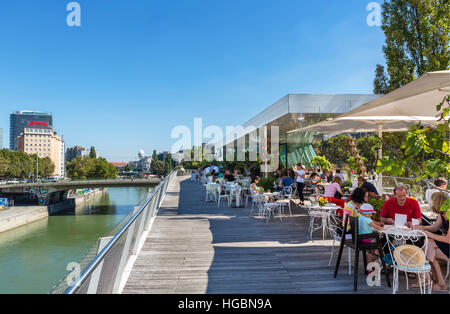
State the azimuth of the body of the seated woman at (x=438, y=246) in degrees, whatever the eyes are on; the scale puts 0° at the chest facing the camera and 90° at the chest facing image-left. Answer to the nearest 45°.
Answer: approximately 90°

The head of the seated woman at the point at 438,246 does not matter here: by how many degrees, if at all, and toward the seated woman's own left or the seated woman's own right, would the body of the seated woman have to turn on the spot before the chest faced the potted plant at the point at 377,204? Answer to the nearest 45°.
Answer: approximately 45° to the seated woman's own right

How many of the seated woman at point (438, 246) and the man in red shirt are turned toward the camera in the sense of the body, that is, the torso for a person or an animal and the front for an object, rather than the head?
1

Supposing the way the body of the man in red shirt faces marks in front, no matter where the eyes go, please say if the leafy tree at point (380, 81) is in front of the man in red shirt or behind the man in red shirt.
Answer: behind

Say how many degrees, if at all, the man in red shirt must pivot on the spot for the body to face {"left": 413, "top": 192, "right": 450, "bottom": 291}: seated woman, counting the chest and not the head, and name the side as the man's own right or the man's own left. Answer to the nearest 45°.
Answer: approximately 45° to the man's own left

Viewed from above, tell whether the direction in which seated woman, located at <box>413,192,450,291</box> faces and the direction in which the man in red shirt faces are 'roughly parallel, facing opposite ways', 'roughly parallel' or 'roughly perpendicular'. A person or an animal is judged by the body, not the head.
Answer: roughly perpendicular

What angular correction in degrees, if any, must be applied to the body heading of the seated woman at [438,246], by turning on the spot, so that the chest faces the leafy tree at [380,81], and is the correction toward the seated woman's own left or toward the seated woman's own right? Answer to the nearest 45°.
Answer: approximately 90° to the seated woman's own right
